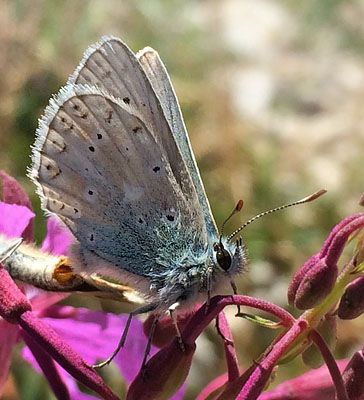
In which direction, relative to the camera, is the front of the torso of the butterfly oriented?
to the viewer's right
